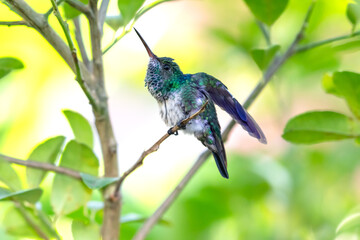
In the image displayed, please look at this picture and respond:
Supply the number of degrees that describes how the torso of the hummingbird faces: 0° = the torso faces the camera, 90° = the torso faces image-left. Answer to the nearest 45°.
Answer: approximately 90°

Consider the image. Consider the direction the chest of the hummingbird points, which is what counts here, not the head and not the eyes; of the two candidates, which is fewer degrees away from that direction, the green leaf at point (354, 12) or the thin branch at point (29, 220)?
the thin branch
